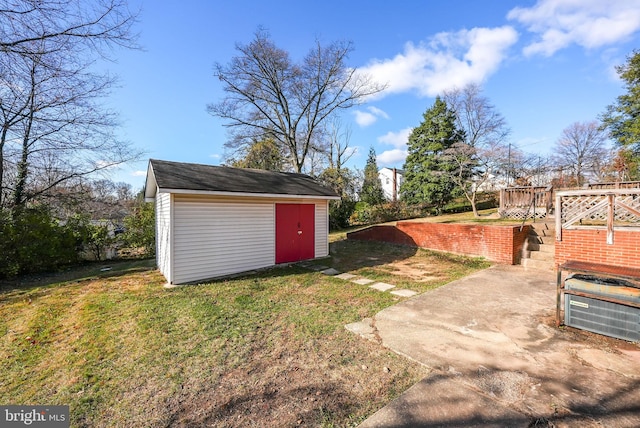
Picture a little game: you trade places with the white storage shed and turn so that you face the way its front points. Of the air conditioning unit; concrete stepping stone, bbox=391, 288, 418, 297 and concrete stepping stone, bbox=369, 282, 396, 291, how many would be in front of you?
3

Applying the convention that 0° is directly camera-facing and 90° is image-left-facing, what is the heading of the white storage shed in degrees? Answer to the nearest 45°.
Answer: approximately 315°

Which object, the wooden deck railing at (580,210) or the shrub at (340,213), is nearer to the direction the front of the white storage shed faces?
the wooden deck railing

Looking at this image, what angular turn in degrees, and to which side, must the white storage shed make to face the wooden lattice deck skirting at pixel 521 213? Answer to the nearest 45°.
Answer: approximately 45° to its left

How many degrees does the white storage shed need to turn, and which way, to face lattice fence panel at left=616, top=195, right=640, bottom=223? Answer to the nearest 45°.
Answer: approximately 45° to its left

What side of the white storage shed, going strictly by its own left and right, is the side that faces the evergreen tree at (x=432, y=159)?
left

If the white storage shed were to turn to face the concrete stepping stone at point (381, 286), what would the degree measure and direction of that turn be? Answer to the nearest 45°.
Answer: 0° — it already faces it

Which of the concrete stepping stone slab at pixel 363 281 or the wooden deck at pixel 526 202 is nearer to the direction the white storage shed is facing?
the concrete stepping stone slab

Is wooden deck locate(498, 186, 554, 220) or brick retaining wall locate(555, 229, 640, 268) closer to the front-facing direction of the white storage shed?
the brick retaining wall

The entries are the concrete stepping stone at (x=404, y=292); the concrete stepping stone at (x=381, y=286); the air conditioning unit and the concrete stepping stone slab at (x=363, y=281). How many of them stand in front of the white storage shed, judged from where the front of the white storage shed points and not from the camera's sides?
4

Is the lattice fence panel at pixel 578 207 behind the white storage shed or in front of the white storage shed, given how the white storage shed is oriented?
in front

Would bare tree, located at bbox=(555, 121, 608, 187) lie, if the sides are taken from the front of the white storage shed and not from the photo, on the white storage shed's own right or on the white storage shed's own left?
on the white storage shed's own left

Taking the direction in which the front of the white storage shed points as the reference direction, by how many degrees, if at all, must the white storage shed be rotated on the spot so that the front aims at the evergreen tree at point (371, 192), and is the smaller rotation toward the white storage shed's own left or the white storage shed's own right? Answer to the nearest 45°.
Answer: approximately 90° to the white storage shed's own left

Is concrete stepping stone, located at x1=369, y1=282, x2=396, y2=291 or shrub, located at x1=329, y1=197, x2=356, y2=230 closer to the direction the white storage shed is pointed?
the concrete stepping stone
